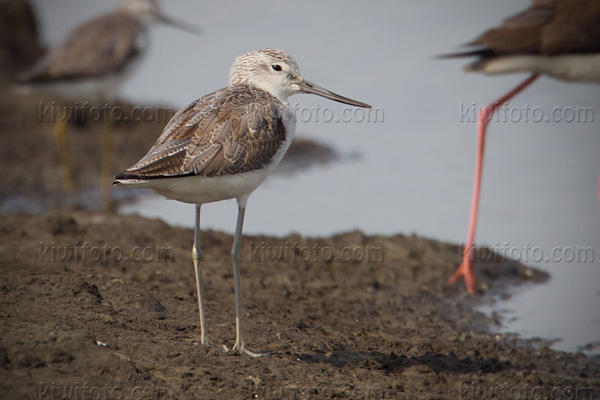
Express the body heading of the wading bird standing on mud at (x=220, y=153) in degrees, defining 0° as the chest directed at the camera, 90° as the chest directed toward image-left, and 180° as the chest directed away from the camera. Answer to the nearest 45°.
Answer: approximately 270°

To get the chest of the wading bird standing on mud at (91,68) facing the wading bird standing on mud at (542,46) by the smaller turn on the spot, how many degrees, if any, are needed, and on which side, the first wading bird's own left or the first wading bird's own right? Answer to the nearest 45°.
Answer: approximately 45° to the first wading bird's own right

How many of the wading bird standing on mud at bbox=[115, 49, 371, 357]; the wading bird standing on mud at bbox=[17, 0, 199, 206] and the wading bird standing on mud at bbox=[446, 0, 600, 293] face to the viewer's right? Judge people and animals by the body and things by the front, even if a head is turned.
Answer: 3

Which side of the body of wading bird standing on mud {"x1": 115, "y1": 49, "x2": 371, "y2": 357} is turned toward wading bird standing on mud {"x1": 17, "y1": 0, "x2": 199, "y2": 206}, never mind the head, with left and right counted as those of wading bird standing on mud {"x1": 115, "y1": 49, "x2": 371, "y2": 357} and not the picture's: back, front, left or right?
left

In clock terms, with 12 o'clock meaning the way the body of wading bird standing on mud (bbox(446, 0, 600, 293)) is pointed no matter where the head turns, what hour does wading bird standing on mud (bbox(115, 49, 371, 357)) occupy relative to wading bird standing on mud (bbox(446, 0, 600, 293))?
wading bird standing on mud (bbox(115, 49, 371, 357)) is roughly at 4 o'clock from wading bird standing on mud (bbox(446, 0, 600, 293)).

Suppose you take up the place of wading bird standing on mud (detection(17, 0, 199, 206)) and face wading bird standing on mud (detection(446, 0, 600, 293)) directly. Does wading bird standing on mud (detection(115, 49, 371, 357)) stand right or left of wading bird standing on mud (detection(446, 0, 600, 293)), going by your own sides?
right

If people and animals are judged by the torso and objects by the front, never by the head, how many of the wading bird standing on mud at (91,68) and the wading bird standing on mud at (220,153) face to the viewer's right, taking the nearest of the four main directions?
2

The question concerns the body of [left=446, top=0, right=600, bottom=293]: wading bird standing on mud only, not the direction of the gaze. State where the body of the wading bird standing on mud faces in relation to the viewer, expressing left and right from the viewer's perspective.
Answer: facing to the right of the viewer

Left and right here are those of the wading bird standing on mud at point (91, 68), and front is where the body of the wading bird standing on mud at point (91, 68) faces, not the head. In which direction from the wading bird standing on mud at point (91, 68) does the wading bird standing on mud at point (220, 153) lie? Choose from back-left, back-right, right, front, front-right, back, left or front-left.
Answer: right

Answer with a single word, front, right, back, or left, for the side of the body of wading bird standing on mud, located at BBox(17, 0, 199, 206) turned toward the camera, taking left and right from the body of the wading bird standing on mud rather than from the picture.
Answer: right
